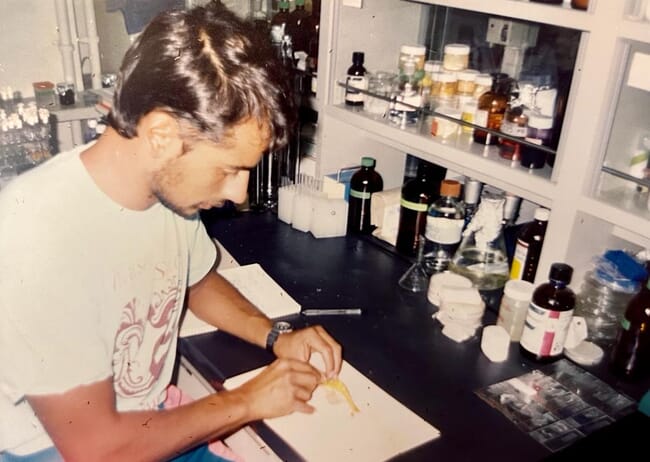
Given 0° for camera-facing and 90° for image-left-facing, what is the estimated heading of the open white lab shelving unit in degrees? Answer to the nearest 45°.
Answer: approximately 45°

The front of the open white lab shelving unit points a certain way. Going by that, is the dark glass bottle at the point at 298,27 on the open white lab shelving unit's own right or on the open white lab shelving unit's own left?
on the open white lab shelving unit's own right

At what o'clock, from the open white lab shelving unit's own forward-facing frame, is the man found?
The man is roughly at 12 o'clock from the open white lab shelving unit.

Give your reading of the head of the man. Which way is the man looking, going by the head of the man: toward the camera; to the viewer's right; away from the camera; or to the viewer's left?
to the viewer's right

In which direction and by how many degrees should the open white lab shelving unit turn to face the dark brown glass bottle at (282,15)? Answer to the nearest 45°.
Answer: approximately 90° to its right
